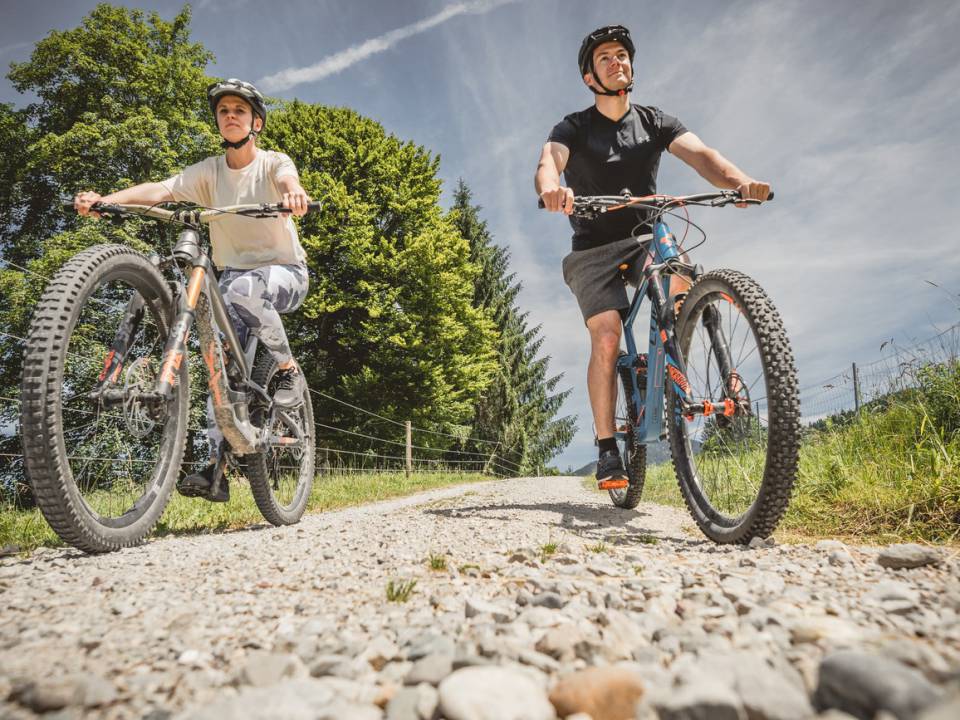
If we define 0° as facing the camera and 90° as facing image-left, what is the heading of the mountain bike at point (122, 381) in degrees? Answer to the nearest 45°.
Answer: approximately 45°

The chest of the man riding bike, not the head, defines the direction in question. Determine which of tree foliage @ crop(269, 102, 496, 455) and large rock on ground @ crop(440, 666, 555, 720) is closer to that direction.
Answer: the large rock on ground

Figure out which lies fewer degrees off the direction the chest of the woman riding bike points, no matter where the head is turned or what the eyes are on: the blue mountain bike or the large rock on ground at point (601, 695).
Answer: the large rock on ground

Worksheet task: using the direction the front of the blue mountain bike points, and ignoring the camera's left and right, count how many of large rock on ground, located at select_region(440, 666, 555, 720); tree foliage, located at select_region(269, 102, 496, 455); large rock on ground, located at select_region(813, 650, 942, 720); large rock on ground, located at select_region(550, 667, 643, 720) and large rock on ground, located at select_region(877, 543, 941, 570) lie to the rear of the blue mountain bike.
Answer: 1

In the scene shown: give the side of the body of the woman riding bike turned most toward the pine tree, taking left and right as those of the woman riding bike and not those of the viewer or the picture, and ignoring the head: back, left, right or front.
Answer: back

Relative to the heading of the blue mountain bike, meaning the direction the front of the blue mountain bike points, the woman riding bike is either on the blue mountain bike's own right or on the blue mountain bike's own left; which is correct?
on the blue mountain bike's own right

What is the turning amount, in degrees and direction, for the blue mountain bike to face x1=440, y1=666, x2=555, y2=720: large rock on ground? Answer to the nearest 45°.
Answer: approximately 45° to its right

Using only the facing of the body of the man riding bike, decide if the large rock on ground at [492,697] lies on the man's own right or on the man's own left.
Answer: on the man's own right

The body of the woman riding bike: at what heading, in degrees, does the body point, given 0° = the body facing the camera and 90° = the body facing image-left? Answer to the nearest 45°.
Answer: approximately 45°

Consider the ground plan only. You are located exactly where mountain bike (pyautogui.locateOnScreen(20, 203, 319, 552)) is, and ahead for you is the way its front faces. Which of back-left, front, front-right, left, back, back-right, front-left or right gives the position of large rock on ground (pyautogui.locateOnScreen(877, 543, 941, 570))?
left
